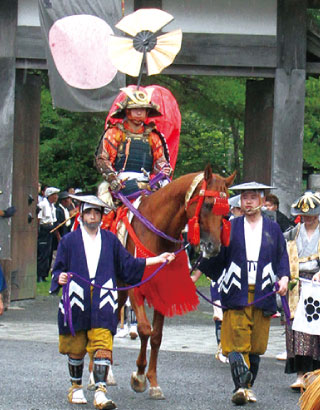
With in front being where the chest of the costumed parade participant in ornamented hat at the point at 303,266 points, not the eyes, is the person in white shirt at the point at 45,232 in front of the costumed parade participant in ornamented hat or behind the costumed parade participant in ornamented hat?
behind

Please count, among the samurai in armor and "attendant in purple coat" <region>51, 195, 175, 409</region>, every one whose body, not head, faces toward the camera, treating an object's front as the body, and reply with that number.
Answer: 2

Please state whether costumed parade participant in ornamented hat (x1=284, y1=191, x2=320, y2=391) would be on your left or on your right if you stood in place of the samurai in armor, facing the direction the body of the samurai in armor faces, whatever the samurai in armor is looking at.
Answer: on your left

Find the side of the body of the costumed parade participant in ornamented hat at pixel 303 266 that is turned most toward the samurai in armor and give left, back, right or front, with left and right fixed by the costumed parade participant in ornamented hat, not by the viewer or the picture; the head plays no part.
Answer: right

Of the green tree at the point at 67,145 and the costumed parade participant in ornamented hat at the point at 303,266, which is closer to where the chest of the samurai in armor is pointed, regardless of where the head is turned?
the costumed parade participant in ornamented hat

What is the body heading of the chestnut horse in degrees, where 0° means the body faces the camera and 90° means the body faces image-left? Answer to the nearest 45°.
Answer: approximately 315°

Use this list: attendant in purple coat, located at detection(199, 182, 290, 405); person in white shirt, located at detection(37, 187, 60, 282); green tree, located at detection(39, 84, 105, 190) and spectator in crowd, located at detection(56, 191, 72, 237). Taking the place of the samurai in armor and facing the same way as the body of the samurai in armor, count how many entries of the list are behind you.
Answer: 3

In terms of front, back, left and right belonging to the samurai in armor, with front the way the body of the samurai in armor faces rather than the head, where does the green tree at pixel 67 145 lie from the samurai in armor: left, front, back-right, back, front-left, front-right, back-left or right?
back
